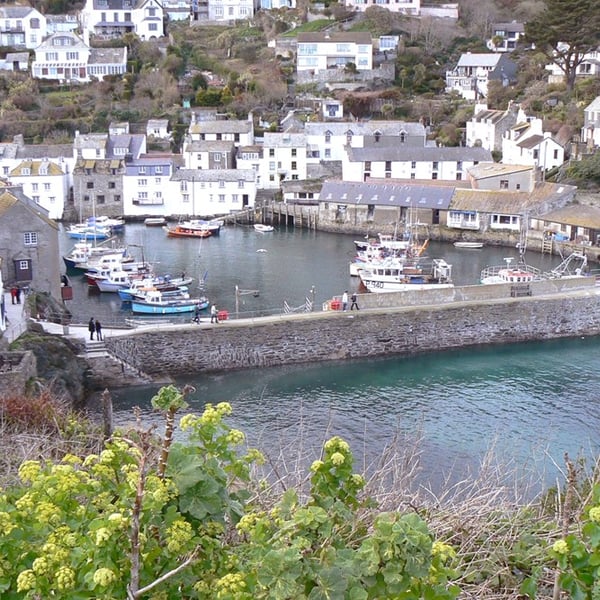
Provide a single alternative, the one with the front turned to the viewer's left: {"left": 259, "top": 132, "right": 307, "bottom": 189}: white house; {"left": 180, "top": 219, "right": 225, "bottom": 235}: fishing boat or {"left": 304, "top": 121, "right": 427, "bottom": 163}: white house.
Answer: the fishing boat

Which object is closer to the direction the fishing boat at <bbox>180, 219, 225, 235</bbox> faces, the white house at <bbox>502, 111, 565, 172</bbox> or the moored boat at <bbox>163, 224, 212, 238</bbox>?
the moored boat

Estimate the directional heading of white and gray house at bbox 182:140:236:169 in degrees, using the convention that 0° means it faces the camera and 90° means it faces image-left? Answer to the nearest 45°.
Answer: approximately 0°

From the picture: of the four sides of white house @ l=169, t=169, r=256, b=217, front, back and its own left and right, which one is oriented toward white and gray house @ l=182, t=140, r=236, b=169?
back

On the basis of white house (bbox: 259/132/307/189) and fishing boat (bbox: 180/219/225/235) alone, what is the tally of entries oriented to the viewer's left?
1

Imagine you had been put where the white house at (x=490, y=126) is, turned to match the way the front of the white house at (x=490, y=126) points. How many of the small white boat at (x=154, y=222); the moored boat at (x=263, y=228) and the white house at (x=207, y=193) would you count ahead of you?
3

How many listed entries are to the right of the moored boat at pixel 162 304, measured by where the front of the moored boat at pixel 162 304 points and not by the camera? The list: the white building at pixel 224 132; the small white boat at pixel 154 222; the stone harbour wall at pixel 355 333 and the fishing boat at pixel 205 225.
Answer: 3

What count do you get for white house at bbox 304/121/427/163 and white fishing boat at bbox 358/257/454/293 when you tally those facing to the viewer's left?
1

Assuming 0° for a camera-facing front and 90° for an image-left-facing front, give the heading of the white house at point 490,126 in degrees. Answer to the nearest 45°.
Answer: approximately 45°

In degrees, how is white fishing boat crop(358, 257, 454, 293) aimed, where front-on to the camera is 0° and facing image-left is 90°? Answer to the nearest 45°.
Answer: approximately 90°

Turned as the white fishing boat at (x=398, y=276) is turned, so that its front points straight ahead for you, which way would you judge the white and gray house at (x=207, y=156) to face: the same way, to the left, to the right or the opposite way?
to the left

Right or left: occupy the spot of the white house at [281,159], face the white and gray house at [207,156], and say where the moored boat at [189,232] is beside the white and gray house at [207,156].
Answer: left
